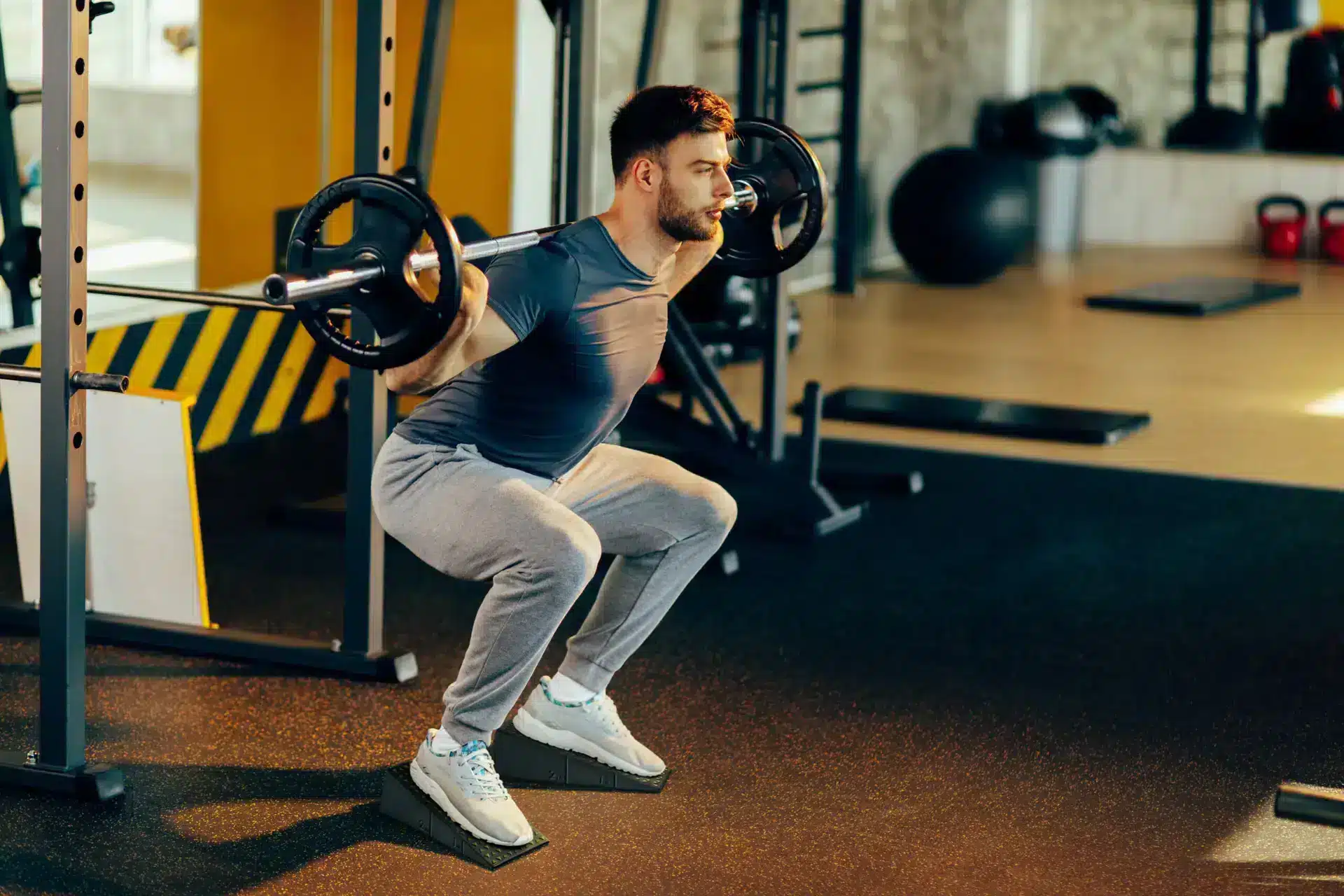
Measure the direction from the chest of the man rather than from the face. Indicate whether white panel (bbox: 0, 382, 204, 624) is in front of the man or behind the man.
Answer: behind

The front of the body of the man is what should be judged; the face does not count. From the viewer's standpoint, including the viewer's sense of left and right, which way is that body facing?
facing the viewer and to the right of the viewer

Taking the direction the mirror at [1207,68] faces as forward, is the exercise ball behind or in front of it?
in front

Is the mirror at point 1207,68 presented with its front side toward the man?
yes

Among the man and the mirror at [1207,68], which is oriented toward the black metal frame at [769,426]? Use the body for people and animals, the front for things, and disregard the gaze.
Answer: the mirror

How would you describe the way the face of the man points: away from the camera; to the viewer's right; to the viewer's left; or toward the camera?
to the viewer's right

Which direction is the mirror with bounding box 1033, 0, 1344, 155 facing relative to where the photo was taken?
toward the camera

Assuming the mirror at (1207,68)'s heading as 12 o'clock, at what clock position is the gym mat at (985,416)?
The gym mat is roughly at 12 o'clock from the mirror.

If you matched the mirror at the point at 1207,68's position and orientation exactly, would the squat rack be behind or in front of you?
in front

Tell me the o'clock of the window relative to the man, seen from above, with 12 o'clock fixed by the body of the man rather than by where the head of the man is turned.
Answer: The window is roughly at 7 o'clock from the man.

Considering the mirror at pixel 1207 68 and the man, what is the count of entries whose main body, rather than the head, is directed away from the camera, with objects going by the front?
0
